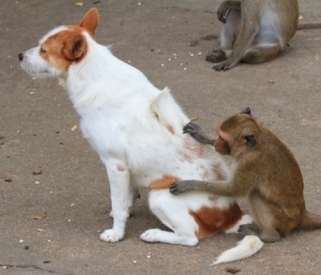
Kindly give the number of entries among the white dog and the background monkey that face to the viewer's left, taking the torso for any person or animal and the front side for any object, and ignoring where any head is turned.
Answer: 2

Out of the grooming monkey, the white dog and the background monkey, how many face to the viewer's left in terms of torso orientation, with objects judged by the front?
3

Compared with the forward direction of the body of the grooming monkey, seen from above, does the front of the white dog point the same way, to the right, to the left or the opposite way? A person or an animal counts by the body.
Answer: the same way

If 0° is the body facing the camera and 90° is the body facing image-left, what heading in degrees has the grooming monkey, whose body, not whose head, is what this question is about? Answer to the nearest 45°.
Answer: approximately 90°

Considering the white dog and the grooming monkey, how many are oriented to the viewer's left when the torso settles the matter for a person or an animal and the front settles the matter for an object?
2

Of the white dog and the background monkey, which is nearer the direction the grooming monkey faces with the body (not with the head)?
the white dog

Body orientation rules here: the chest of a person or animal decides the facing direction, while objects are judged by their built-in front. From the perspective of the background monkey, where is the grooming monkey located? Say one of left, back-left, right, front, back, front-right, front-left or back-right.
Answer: left

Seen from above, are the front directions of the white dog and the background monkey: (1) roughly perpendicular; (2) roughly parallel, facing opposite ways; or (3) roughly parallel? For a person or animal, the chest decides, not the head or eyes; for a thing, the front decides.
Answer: roughly parallel

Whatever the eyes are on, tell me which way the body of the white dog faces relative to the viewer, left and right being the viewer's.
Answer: facing to the left of the viewer

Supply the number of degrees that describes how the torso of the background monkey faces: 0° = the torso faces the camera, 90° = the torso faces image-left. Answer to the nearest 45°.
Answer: approximately 90°

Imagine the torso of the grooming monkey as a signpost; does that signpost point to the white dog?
yes

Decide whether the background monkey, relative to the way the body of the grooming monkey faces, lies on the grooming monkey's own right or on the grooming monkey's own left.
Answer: on the grooming monkey's own right

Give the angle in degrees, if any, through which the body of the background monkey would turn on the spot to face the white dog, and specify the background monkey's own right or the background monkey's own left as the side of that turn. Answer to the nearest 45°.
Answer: approximately 90° to the background monkey's own left

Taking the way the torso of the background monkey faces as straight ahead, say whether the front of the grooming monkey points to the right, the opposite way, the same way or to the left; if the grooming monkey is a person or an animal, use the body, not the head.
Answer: the same way
